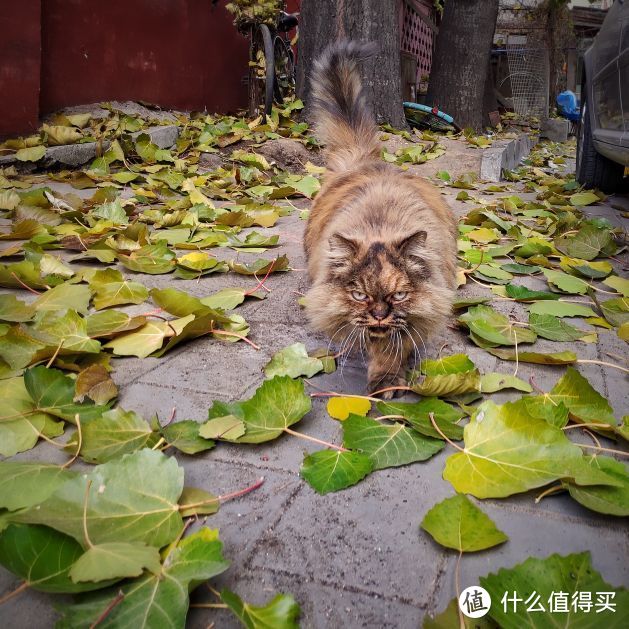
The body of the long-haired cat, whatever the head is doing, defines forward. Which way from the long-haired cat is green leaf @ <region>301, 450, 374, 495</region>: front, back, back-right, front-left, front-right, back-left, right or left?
front

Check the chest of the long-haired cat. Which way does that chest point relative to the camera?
toward the camera
